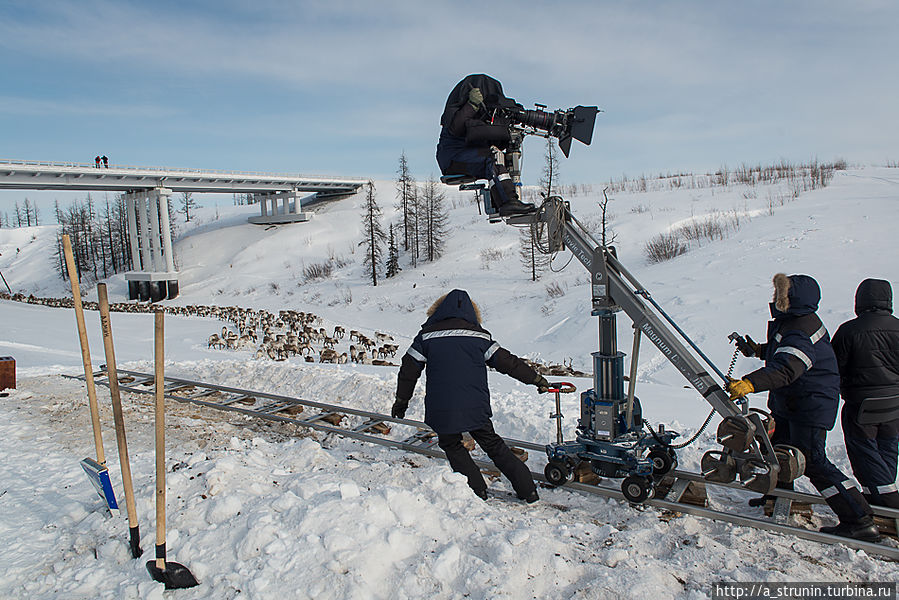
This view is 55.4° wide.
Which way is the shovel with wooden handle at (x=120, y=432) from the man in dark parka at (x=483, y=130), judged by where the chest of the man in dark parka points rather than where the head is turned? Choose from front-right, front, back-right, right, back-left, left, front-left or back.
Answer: back-right

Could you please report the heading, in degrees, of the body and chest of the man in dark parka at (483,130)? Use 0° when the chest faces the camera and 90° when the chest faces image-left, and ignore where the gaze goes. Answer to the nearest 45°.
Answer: approximately 270°

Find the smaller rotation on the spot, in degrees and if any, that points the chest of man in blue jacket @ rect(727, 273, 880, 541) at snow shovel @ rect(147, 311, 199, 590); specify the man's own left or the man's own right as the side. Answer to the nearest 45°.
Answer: approximately 45° to the man's own left

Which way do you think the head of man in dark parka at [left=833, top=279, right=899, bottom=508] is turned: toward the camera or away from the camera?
away from the camera

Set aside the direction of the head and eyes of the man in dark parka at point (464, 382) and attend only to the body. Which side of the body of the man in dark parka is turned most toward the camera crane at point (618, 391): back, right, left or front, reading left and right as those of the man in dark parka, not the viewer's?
right

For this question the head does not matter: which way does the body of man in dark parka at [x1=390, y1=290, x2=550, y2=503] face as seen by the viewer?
away from the camera

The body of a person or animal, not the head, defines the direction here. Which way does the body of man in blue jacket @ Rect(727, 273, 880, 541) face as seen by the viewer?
to the viewer's left

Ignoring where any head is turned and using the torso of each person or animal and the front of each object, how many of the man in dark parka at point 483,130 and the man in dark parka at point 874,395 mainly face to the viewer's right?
1

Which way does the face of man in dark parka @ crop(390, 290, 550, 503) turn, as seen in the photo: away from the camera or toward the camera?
away from the camera

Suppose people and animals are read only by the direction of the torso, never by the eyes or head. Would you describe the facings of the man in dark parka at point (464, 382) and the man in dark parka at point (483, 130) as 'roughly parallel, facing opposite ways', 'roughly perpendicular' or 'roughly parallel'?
roughly perpendicular
